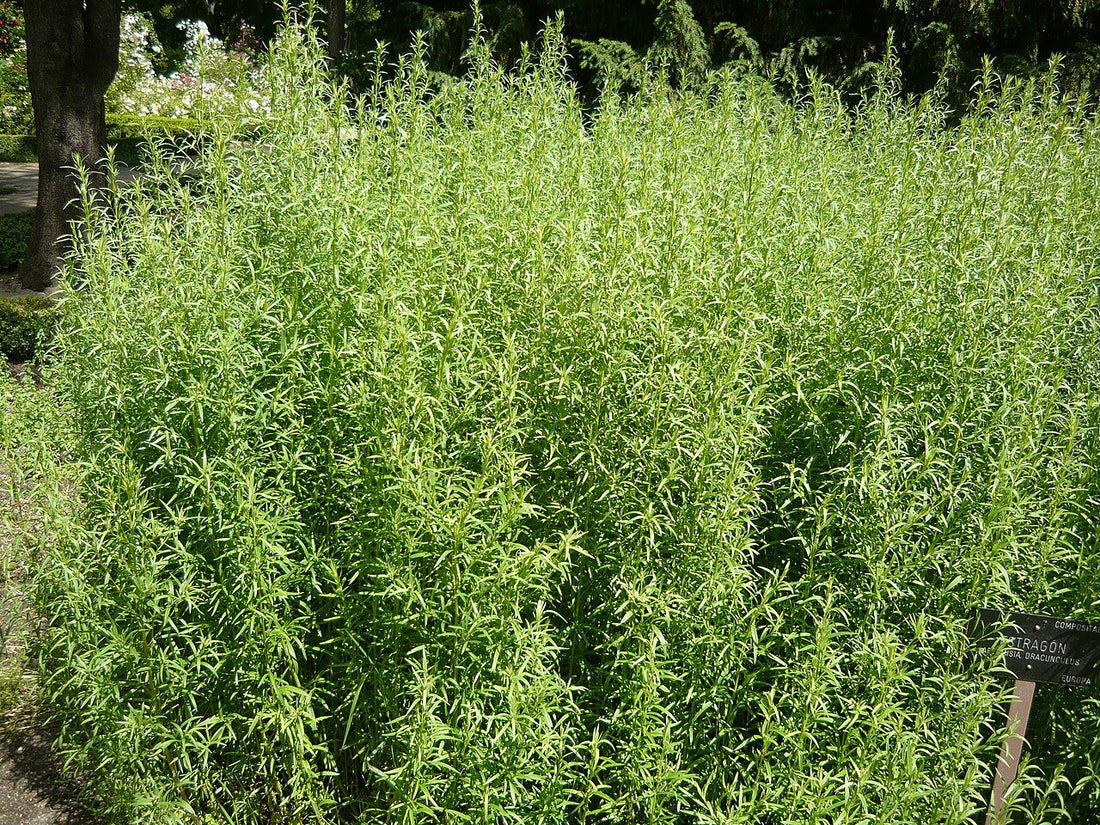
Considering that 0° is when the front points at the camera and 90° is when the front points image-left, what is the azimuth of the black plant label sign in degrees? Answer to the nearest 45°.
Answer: approximately 0°

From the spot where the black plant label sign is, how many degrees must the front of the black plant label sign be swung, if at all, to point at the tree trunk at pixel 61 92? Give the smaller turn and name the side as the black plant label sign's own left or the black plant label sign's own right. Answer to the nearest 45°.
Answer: approximately 90° to the black plant label sign's own right

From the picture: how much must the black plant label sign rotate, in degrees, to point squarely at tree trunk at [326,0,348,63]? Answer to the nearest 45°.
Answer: approximately 135° to its right

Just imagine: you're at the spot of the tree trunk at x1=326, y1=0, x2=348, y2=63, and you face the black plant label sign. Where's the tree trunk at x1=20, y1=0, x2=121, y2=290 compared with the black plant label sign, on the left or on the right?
right

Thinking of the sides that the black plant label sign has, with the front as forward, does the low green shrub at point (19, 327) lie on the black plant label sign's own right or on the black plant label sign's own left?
on the black plant label sign's own right

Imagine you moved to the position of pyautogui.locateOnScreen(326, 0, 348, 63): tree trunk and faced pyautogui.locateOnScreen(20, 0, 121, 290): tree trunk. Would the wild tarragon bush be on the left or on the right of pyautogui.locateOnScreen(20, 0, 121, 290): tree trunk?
left
